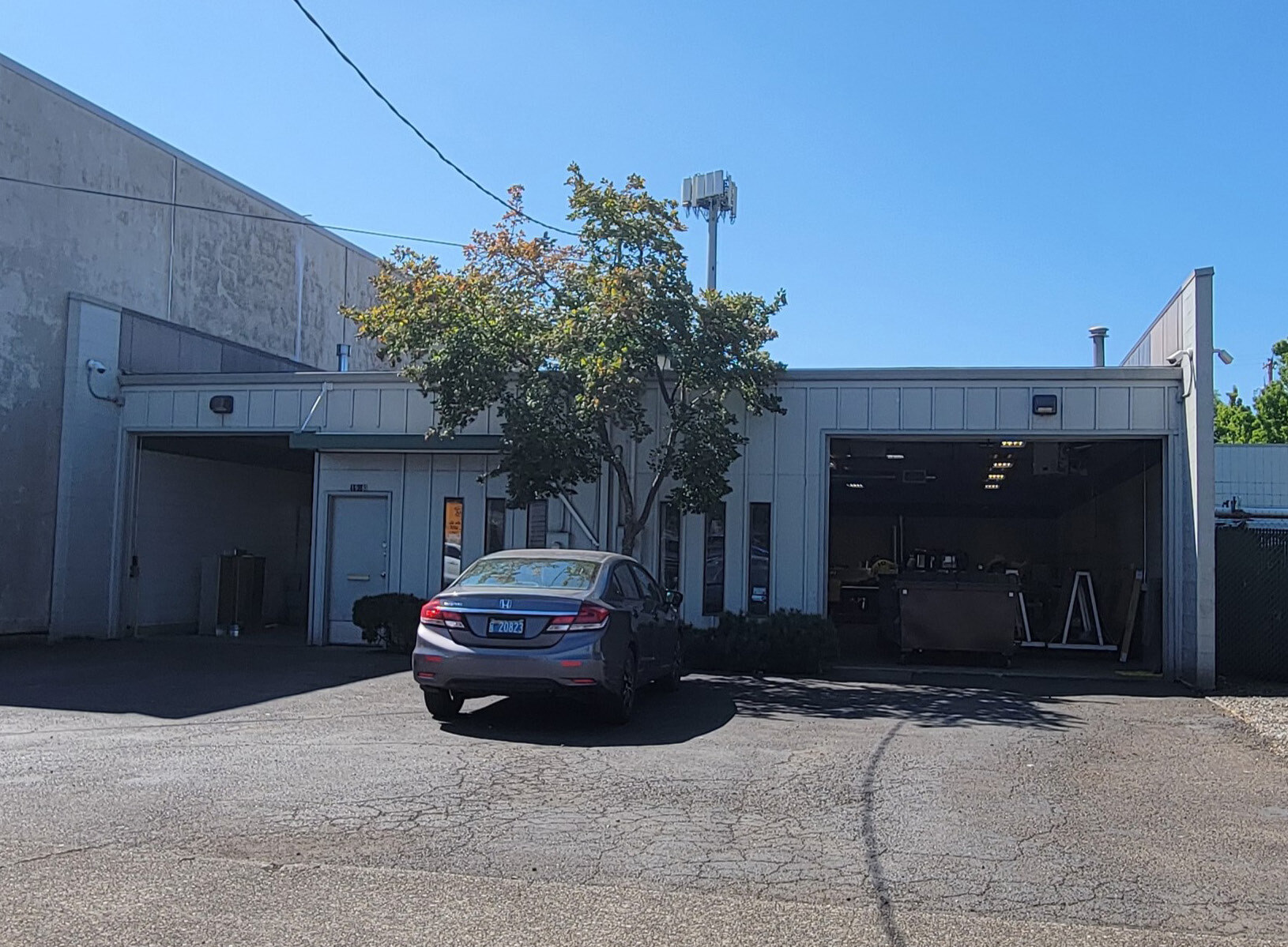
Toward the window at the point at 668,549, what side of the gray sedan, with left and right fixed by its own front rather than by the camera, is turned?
front

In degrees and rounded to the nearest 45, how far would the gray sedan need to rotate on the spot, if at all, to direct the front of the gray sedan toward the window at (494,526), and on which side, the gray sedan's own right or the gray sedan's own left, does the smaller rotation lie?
0° — it already faces it

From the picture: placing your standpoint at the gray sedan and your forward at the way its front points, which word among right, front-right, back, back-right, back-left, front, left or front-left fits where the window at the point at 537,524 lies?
front

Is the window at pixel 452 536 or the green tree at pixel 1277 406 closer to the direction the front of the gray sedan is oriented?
the window

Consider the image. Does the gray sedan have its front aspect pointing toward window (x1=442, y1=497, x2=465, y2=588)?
yes

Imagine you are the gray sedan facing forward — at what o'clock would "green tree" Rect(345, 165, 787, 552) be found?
The green tree is roughly at 12 o'clock from the gray sedan.

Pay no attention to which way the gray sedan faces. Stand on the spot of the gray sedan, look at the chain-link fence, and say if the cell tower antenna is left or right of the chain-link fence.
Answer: left

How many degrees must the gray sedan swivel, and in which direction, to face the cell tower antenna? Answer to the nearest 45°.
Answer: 0° — it already faces it

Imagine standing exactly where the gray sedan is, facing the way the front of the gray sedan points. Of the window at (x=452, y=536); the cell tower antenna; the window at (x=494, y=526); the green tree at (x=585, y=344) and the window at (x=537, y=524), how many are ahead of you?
5

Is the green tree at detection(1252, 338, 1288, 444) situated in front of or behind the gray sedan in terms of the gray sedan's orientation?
in front

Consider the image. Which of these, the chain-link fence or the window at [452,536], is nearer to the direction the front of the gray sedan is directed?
the window

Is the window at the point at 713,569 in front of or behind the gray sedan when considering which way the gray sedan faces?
in front

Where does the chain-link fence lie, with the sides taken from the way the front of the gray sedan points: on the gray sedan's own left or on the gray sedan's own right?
on the gray sedan's own right

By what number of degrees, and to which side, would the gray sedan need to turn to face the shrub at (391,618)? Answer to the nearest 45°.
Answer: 0° — it already faces it

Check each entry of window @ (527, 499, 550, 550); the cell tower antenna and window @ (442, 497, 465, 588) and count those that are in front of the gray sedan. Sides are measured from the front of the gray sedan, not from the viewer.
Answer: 3

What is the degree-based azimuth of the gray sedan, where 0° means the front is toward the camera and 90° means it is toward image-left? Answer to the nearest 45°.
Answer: approximately 180°
